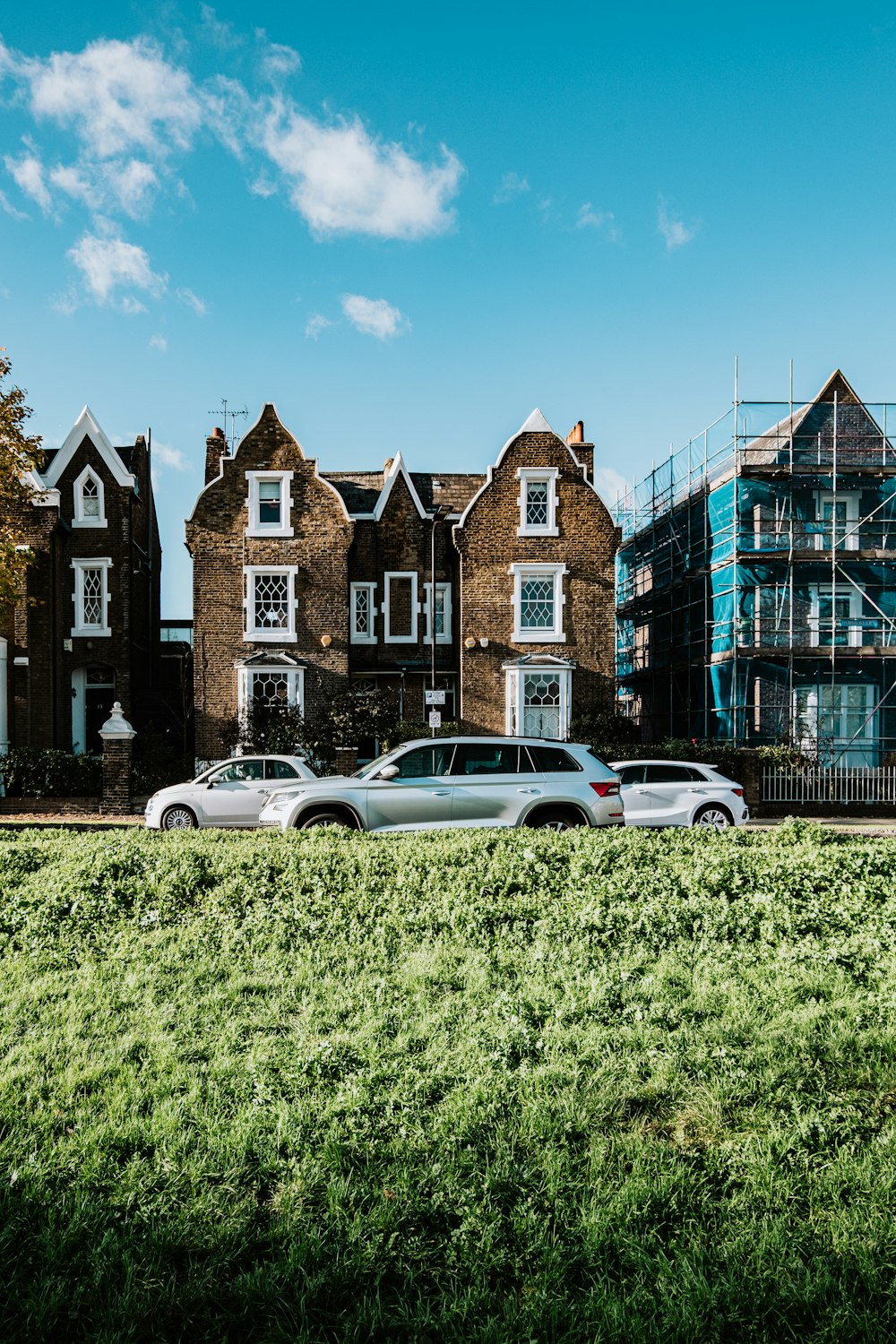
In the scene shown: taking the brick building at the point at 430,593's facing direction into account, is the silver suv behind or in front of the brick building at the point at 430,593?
in front

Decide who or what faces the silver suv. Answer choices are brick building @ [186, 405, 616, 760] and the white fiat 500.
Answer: the brick building

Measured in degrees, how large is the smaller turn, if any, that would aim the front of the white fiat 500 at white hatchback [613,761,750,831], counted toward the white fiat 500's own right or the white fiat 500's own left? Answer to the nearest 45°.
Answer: approximately 180°

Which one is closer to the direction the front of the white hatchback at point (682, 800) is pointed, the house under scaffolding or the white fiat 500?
the white fiat 500

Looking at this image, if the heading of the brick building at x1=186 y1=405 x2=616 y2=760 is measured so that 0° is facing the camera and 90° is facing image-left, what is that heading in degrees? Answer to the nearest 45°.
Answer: approximately 0°

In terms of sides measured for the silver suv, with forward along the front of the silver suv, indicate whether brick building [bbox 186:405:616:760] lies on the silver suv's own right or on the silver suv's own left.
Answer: on the silver suv's own right

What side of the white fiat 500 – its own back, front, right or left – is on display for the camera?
left

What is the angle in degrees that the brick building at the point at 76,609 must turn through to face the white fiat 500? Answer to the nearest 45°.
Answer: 0° — it already faces it

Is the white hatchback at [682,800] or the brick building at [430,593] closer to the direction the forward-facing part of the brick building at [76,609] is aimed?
the white hatchback

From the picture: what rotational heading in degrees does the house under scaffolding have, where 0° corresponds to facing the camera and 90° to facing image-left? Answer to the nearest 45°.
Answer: approximately 0°

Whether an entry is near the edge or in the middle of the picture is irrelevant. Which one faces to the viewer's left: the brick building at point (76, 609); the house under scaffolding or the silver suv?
the silver suv

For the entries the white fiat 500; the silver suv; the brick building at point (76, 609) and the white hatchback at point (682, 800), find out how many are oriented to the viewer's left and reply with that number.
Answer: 3

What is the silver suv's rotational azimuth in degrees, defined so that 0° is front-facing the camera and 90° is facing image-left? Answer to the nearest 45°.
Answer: approximately 90°

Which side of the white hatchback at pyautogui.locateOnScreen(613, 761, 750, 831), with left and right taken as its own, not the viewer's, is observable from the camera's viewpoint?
left

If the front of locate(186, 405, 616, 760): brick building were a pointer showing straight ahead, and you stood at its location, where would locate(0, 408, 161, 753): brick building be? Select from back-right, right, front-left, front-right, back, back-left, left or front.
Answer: right
